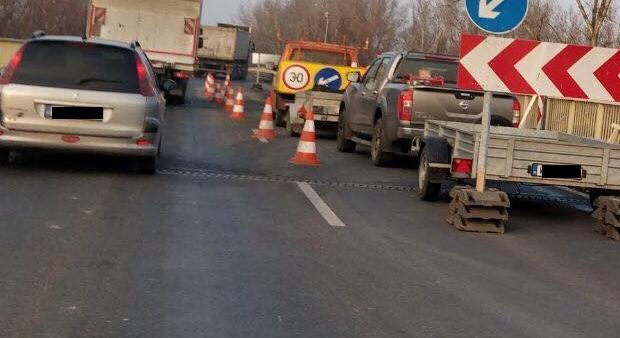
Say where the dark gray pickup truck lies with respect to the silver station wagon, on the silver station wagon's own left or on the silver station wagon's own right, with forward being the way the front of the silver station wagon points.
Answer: on the silver station wagon's own right

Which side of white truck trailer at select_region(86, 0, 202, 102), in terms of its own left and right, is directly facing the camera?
back

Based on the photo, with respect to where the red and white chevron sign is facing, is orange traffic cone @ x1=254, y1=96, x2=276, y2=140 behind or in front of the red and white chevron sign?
behind

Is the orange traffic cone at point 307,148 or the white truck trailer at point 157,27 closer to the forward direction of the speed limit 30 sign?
the orange traffic cone

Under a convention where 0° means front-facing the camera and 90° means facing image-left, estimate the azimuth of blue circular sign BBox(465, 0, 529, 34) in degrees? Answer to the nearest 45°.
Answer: approximately 0°

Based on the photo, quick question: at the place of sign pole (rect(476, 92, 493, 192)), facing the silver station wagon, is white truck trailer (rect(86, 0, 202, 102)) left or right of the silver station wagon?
right

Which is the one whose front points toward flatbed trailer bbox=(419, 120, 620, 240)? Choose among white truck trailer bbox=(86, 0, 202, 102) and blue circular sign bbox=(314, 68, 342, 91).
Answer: the blue circular sign

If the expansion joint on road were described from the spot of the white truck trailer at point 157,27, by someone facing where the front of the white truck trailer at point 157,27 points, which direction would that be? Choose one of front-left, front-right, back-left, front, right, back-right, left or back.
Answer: back

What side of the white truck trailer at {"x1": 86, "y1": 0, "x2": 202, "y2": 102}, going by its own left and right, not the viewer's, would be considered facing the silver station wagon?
back
